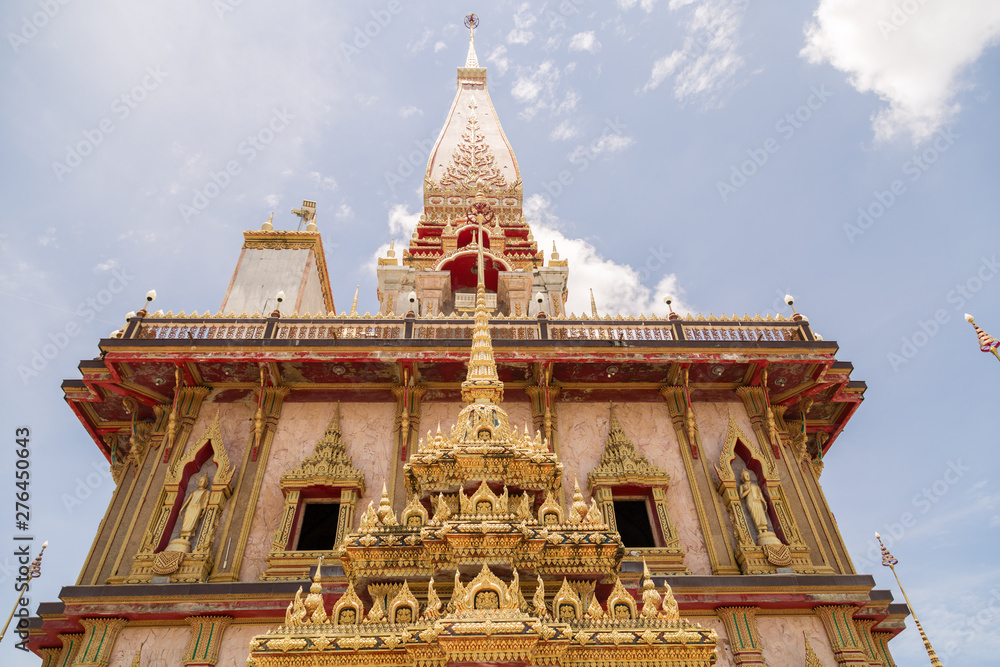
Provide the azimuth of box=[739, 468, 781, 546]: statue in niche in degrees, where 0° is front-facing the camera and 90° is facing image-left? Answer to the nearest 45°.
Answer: approximately 0°

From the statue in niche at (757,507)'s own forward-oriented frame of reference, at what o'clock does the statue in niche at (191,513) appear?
the statue in niche at (191,513) is roughly at 2 o'clock from the statue in niche at (757,507).

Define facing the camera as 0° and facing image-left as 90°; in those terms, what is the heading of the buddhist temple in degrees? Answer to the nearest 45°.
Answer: approximately 0°
